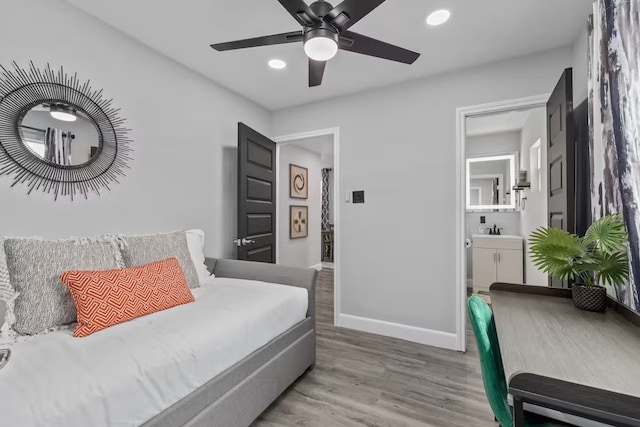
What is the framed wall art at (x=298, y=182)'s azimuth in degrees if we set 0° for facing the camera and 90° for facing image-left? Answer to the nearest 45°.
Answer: approximately 315°

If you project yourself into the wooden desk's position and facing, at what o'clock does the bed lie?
The bed is roughly at 11 o'clock from the wooden desk.

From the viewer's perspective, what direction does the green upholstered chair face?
to the viewer's right

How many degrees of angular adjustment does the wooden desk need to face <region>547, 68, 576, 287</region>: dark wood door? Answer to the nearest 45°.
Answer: approximately 90° to its right

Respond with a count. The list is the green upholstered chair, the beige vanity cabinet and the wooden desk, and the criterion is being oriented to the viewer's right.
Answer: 1

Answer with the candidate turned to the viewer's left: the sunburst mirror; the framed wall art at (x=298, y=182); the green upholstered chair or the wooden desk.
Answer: the wooden desk

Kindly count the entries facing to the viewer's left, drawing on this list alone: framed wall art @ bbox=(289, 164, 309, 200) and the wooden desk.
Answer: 1

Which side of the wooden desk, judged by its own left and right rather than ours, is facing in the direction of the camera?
left

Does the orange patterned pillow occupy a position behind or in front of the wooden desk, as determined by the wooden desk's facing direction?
in front

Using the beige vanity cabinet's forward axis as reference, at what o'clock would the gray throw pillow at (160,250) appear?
The gray throw pillow is roughly at 1 o'clock from the beige vanity cabinet.
